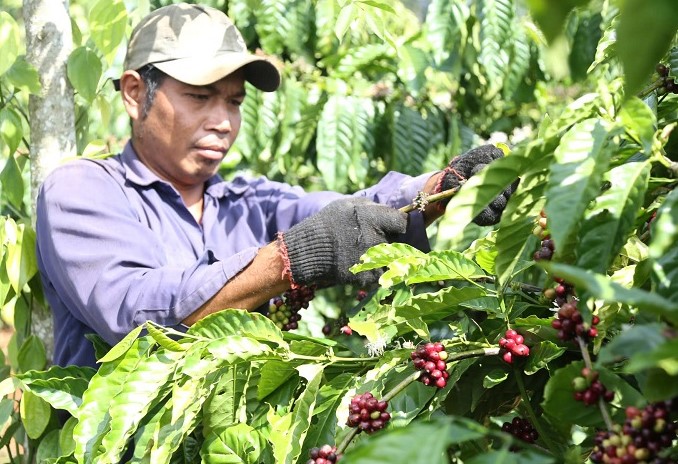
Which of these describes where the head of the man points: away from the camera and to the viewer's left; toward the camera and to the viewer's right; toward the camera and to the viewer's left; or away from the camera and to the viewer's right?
toward the camera and to the viewer's right

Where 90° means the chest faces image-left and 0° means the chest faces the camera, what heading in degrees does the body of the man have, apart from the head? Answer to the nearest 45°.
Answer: approximately 315°
